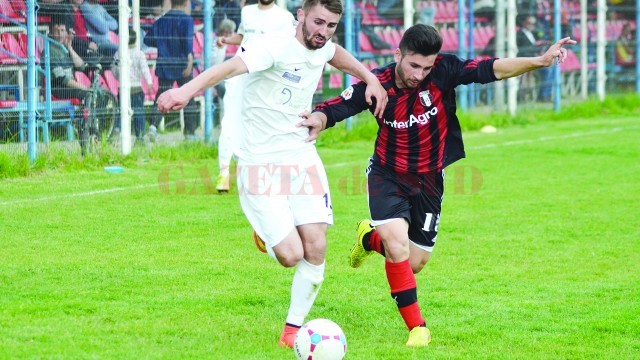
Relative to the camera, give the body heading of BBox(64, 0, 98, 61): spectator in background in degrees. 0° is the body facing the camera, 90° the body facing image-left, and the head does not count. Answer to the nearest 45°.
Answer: approximately 315°

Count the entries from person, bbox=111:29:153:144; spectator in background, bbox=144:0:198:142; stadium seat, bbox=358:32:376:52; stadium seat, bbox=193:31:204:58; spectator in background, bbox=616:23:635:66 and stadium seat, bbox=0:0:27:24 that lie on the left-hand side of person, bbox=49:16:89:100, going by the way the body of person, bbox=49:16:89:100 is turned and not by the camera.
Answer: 5

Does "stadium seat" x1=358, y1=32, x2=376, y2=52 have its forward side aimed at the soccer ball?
yes

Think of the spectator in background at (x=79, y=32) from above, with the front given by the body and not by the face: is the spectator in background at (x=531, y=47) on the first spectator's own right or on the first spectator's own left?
on the first spectator's own left

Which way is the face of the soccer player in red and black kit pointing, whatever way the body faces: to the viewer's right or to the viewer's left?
to the viewer's left

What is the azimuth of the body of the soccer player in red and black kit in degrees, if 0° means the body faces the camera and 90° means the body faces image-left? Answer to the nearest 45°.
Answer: approximately 0°

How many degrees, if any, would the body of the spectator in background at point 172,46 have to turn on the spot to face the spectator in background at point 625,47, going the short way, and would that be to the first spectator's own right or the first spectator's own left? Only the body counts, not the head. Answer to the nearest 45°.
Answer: approximately 45° to the first spectator's own right

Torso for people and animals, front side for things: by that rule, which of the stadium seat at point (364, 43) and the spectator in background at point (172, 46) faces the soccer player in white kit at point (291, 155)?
the stadium seat
